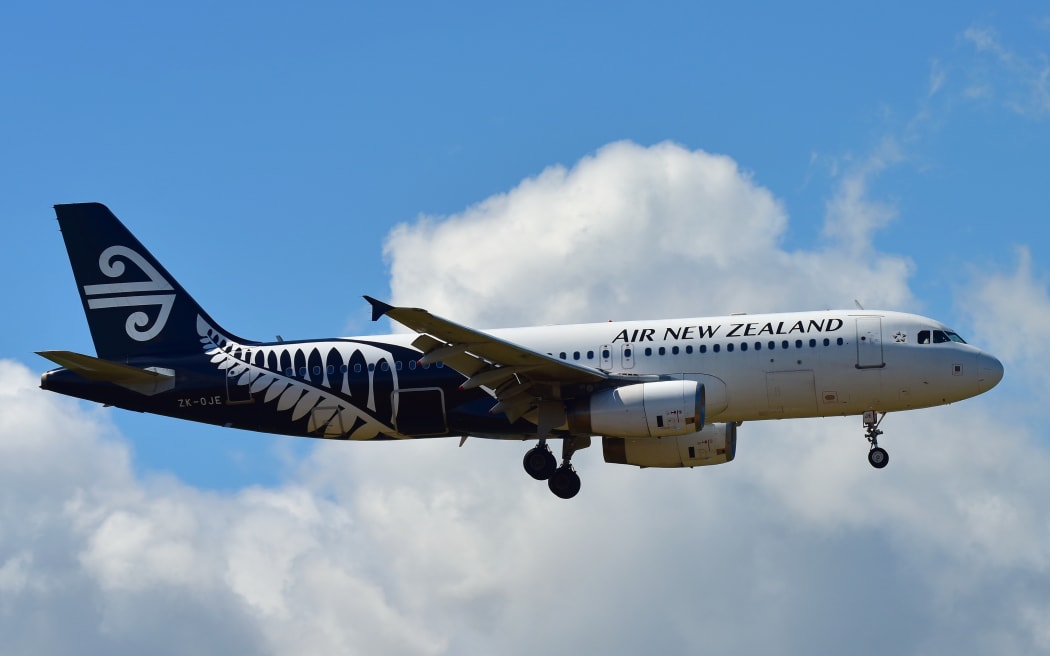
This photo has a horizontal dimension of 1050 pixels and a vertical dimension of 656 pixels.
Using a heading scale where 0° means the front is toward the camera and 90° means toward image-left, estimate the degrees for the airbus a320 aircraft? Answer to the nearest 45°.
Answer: approximately 270°
